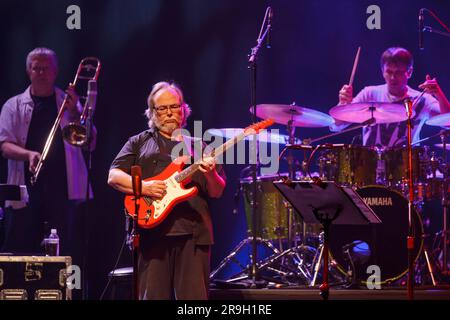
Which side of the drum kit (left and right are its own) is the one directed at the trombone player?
right

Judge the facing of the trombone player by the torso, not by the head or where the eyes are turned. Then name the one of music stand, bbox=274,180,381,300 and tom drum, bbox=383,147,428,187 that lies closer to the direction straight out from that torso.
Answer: the music stand

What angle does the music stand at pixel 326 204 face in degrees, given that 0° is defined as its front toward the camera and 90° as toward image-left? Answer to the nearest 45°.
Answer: approximately 225°

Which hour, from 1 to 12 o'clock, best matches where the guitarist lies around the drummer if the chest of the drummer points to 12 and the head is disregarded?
The guitarist is roughly at 1 o'clock from the drummer.

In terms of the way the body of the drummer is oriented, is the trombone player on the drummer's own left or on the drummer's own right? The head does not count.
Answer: on the drummer's own right

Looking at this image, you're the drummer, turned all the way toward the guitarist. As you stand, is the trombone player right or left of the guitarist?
right

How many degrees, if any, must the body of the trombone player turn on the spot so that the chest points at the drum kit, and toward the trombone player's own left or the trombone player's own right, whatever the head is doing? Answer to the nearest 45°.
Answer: approximately 45° to the trombone player's own left
